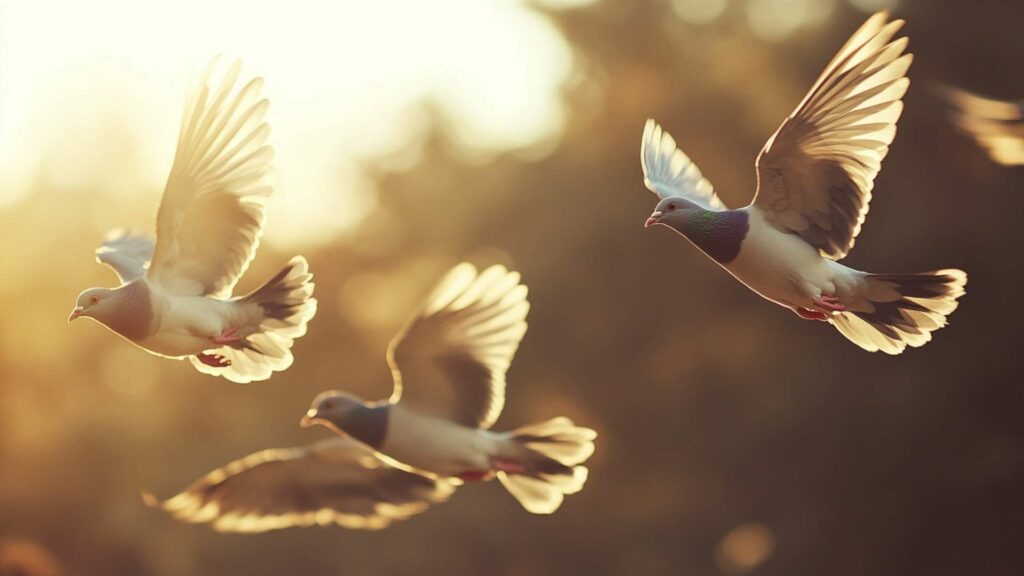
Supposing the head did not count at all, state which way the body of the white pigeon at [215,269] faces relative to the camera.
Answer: to the viewer's left

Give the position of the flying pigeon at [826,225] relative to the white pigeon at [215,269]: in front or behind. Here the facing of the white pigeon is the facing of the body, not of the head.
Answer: behind
